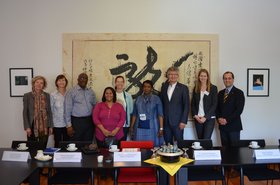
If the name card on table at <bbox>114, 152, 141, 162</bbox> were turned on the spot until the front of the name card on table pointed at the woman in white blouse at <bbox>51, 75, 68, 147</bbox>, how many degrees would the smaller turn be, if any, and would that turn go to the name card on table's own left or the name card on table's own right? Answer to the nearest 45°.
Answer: approximately 135° to the name card on table's own right

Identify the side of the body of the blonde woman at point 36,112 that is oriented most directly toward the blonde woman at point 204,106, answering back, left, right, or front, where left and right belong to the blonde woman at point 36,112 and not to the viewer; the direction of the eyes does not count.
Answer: left

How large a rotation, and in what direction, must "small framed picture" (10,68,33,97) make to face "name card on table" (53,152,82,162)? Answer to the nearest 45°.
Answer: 0° — it already faces it

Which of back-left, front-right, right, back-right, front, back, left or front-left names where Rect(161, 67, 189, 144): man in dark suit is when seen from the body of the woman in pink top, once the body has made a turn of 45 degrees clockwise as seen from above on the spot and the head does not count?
back-left

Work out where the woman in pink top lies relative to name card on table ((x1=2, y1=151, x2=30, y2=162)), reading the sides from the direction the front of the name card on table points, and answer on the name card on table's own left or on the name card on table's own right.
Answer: on the name card on table's own left

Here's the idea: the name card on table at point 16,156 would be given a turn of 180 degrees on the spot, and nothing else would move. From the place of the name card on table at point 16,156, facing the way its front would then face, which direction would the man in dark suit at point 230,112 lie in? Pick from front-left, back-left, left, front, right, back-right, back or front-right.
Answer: right
